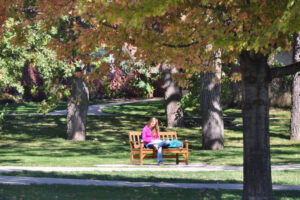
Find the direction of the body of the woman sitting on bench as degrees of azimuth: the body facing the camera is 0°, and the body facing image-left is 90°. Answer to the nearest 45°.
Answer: approximately 315°
